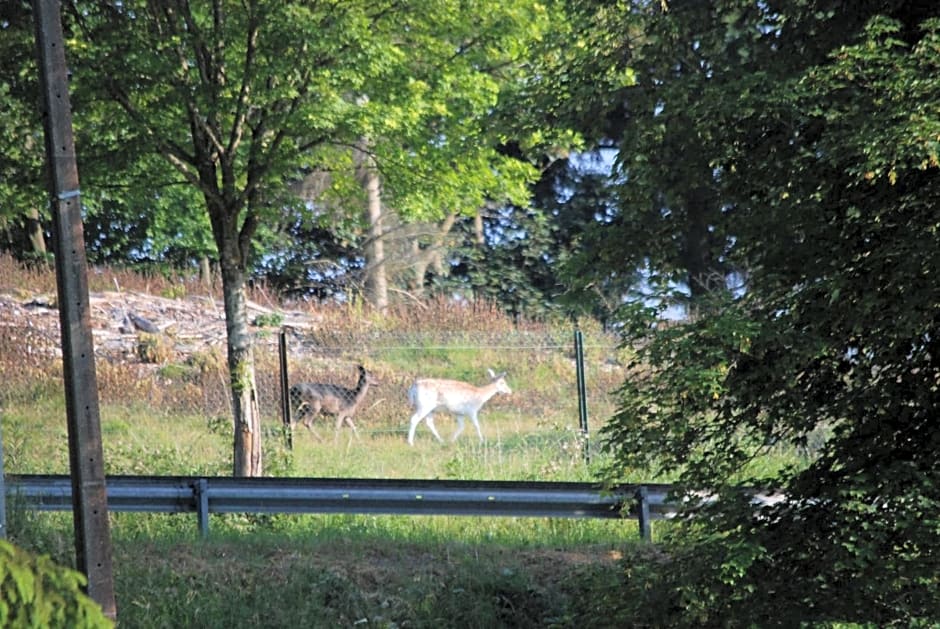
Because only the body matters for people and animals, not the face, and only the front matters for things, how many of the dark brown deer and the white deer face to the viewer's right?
2

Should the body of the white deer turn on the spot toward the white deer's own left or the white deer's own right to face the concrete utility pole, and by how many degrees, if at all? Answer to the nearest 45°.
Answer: approximately 90° to the white deer's own right

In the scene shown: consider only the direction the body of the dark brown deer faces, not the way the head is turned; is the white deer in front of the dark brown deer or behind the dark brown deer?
in front

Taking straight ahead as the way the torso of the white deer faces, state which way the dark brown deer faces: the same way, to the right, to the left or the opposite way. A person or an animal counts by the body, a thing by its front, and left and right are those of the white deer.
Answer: the same way

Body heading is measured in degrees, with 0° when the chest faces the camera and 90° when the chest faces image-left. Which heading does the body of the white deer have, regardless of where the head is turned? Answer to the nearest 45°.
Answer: approximately 270°

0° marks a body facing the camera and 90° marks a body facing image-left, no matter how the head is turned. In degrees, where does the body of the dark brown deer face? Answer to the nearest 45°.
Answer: approximately 270°

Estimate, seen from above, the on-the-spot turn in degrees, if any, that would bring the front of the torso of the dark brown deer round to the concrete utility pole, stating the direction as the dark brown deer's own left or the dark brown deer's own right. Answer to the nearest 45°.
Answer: approximately 90° to the dark brown deer's own right

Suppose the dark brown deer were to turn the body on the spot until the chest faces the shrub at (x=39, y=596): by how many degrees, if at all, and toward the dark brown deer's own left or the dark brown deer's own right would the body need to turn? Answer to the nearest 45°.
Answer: approximately 90° to the dark brown deer's own right

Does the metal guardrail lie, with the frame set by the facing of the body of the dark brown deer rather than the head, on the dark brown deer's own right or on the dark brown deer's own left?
on the dark brown deer's own right

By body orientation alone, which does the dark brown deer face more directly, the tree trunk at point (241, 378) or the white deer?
the white deer

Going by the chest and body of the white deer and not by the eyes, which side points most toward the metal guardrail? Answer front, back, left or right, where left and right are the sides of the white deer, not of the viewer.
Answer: right
